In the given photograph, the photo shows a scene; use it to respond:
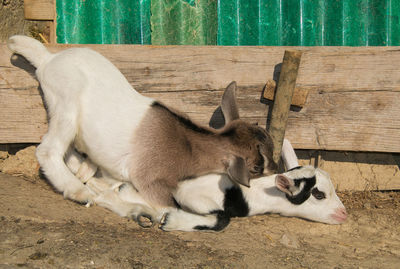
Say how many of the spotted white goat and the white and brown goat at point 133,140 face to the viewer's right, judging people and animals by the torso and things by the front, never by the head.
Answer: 2

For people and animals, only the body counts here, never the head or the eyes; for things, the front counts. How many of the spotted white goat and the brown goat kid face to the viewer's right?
2

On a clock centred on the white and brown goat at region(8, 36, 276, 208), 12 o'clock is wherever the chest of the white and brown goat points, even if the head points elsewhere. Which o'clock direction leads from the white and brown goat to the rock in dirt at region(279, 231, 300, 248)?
The rock in dirt is roughly at 1 o'clock from the white and brown goat.

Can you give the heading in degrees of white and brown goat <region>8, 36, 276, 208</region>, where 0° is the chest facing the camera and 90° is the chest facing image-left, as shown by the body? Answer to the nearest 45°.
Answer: approximately 270°

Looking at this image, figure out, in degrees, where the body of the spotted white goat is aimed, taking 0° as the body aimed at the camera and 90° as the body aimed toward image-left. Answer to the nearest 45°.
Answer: approximately 270°

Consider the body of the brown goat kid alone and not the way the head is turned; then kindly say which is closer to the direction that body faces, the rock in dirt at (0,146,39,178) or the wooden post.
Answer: the wooden post

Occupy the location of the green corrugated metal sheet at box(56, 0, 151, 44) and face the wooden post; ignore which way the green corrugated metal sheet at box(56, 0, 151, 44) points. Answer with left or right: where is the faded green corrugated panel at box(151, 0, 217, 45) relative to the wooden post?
left
